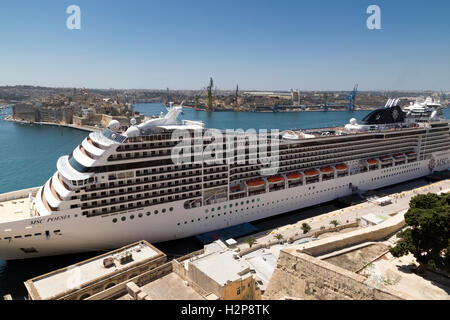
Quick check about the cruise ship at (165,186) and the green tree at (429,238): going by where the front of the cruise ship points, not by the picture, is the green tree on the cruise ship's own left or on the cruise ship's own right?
on the cruise ship's own left

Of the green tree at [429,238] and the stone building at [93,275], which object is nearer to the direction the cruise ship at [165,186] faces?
the stone building

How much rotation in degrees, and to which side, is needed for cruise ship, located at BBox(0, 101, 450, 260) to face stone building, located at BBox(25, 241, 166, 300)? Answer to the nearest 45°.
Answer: approximately 45° to its left

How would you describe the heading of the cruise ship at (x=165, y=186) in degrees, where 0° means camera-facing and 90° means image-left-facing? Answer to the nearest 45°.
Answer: approximately 45°
